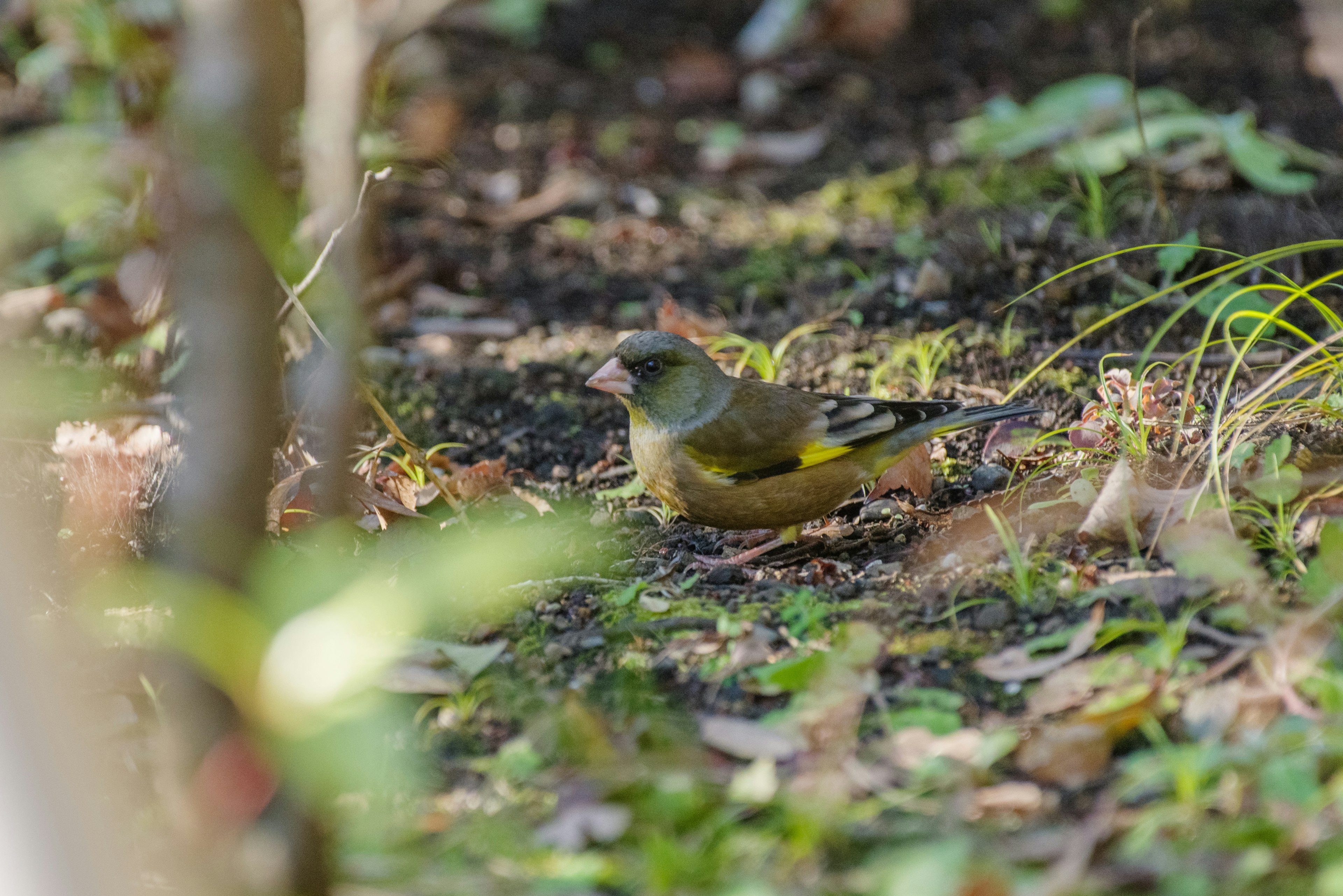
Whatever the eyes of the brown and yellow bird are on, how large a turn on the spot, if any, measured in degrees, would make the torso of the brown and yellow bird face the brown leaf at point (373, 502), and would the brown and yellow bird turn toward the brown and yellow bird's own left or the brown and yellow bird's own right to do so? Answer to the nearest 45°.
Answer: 0° — it already faces it

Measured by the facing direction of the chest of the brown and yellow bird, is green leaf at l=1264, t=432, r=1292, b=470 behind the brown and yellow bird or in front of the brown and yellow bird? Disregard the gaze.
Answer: behind

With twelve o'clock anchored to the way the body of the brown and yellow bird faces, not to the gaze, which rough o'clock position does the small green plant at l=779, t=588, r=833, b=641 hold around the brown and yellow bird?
The small green plant is roughly at 9 o'clock from the brown and yellow bird.

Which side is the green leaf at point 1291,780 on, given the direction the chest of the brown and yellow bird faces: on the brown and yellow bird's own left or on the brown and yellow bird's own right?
on the brown and yellow bird's own left

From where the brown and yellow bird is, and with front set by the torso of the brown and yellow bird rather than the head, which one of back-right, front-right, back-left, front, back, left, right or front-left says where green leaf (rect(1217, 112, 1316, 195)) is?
back-right

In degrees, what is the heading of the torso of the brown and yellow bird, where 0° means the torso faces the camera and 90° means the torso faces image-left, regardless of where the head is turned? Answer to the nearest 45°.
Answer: approximately 90°

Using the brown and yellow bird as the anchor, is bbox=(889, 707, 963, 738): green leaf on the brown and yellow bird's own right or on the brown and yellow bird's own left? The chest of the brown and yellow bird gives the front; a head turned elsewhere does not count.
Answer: on the brown and yellow bird's own left

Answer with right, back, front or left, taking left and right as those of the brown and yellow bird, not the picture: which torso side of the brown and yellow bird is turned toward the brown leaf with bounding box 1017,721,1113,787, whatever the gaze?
left

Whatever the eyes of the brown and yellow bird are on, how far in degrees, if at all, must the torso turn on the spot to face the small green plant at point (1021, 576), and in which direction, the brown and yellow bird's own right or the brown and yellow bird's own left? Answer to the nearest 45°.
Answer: approximately 135° to the brown and yellow bird's own left

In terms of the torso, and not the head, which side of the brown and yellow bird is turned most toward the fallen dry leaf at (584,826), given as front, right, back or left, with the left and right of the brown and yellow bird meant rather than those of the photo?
left
